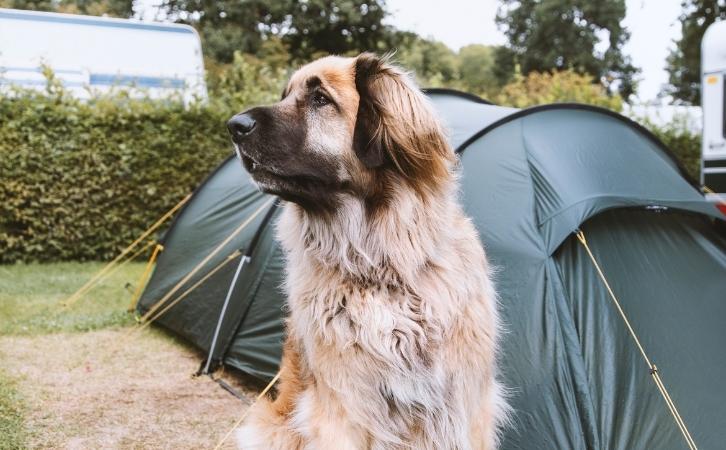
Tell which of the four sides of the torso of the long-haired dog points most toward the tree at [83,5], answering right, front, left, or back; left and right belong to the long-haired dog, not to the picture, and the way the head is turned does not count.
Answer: back

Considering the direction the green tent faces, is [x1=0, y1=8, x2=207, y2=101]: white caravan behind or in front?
behind

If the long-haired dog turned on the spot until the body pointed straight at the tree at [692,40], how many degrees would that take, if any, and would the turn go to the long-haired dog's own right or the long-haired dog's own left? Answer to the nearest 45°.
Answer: approximately 135° to the long-haired dog's own left

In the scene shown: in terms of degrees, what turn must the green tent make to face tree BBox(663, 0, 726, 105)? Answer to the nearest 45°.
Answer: approximately 90° to its left

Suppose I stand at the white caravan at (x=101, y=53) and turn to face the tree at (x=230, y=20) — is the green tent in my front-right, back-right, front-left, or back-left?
back-right

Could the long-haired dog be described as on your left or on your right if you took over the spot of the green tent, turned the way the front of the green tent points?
on your right

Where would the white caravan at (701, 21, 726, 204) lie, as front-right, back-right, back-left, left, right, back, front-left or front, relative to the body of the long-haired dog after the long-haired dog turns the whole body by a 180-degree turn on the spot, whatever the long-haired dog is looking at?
front-right

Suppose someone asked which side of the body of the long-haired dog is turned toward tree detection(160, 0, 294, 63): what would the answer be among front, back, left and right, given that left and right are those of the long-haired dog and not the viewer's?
back

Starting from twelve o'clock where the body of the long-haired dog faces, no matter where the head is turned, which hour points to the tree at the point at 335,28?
The tree is roughly at 6 o'clock from the long-haired dog.

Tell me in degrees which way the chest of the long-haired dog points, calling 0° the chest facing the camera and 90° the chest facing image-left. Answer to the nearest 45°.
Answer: approximately 0°
